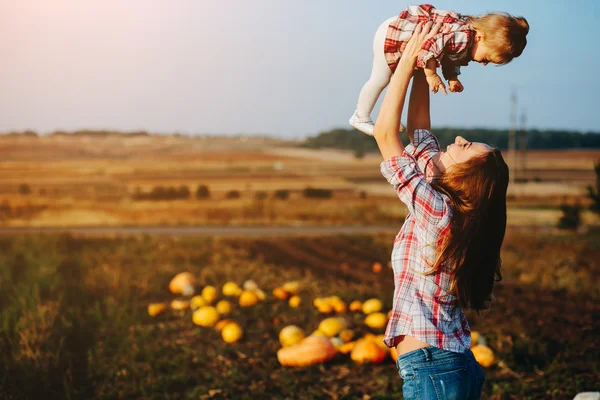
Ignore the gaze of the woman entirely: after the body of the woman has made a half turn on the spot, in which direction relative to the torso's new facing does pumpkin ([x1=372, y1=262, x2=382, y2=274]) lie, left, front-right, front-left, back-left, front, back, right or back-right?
left

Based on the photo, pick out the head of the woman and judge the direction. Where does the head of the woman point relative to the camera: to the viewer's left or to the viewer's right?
to the viewer's left

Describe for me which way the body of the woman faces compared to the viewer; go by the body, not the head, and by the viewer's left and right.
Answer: facing to the left of the viewer
